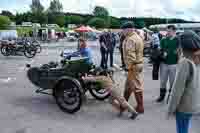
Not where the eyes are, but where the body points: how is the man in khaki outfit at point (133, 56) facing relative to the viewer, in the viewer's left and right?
facing to the left of the viewer

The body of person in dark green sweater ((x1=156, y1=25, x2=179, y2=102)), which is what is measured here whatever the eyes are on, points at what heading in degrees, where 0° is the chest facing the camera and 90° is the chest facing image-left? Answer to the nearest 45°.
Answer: approximately 45°

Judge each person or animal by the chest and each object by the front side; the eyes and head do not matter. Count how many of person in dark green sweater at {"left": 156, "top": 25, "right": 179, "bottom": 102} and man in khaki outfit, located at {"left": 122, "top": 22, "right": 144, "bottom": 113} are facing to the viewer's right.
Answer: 0

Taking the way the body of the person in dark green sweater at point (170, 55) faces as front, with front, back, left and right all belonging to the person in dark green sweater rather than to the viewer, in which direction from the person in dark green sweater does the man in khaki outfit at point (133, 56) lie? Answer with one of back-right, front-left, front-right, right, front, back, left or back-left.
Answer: front

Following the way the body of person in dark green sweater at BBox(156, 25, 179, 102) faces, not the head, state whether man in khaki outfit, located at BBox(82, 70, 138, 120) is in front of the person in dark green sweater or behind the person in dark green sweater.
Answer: in front
